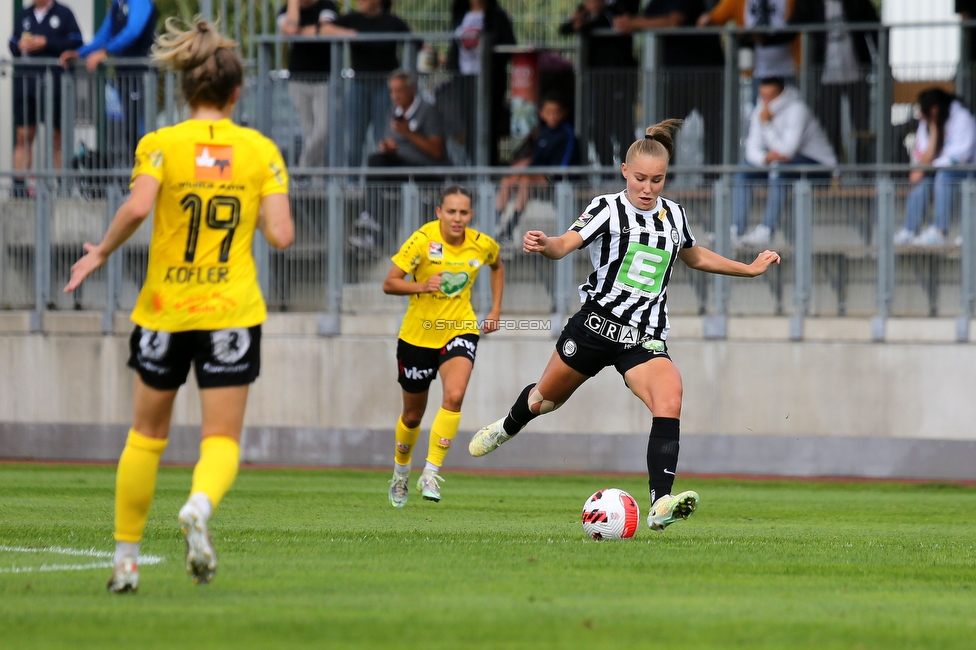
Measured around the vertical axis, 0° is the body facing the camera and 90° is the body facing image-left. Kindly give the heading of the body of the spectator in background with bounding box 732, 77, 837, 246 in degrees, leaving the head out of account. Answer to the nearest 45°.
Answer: approximately 45°

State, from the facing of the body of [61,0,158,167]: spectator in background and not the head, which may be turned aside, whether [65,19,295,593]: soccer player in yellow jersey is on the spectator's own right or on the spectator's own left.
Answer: on the spectator's own left

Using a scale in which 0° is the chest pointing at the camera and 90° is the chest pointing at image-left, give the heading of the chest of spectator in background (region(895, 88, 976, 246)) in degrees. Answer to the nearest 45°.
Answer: approximately 45°

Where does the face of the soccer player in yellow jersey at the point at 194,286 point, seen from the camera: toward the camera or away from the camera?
away from the camera

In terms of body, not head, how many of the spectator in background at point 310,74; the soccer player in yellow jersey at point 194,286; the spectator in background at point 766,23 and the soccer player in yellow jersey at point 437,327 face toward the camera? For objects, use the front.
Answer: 3

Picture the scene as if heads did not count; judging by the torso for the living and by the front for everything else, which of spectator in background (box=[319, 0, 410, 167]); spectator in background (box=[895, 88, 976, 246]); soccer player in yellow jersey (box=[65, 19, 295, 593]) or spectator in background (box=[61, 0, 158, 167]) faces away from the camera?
the soccer player in yellow jersey

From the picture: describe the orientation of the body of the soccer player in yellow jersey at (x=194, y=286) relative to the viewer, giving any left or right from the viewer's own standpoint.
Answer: facing away from the viewer

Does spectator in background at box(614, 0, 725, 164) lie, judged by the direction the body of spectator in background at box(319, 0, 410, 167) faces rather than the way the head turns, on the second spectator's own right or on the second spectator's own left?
on the second spectator's own left

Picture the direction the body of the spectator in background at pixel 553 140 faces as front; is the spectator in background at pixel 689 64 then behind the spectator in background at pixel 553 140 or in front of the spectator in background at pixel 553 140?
behind

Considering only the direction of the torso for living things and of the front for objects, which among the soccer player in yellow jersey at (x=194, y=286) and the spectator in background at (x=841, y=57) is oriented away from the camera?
the soccer player in yellow jersey

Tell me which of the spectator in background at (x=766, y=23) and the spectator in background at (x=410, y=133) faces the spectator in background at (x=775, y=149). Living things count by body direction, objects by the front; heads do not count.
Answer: the spectator in background at (x=766, y=23)
